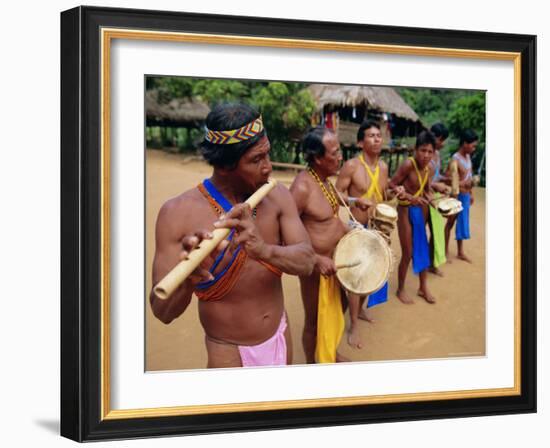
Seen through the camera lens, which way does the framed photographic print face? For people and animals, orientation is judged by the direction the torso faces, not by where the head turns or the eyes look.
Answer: facing the viewer and to the right of the viewer
